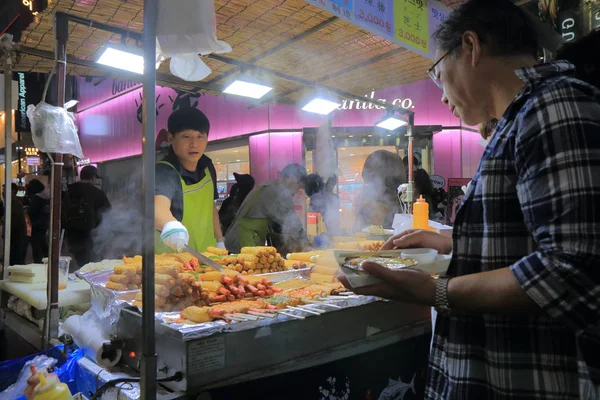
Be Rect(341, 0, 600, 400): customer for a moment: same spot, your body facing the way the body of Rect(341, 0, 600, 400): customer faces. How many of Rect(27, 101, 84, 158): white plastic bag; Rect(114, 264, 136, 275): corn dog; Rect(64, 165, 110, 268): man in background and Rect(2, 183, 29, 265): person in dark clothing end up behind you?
0

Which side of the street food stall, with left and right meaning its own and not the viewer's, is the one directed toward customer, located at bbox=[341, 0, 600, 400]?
front

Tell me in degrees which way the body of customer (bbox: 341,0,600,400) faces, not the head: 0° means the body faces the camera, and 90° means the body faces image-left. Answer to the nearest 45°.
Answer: approximately 90°

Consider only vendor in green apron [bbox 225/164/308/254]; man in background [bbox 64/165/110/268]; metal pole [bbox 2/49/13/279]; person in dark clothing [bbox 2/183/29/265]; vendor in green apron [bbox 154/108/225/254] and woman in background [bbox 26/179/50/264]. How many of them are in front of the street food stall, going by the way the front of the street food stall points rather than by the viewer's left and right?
0

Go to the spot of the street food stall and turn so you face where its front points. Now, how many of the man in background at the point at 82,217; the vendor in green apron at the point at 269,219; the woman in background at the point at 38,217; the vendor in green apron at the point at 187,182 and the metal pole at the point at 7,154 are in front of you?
0

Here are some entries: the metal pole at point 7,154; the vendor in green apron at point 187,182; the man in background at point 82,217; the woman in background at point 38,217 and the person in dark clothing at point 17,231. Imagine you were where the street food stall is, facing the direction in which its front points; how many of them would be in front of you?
0

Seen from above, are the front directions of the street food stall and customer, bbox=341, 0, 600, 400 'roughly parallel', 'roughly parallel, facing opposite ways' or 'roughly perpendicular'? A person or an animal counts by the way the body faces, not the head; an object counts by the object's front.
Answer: roughly parallel, facing opposite ways

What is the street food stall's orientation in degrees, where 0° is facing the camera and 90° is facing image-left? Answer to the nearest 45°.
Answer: approximately 315°

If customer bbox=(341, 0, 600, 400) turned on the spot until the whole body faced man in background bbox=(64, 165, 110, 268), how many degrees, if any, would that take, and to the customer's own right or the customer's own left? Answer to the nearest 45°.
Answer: approximately 45° to the customer's own right

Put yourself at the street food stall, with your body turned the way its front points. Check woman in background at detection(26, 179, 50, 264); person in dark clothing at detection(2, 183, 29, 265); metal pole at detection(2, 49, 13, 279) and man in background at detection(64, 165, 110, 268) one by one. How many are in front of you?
0

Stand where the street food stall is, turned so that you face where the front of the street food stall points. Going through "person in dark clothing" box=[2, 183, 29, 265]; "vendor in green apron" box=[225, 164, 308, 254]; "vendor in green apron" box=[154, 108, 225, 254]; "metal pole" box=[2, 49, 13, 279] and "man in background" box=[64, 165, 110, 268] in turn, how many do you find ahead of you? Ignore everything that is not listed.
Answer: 0
